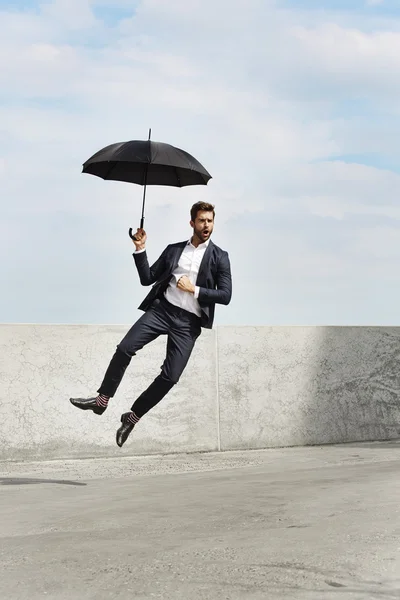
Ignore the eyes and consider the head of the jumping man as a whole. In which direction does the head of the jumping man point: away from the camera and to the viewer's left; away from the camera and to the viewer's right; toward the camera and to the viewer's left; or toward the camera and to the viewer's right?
toward the camera and to the viewer's right

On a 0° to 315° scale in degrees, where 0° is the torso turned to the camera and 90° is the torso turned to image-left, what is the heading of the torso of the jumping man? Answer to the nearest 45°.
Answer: approximately 0°
